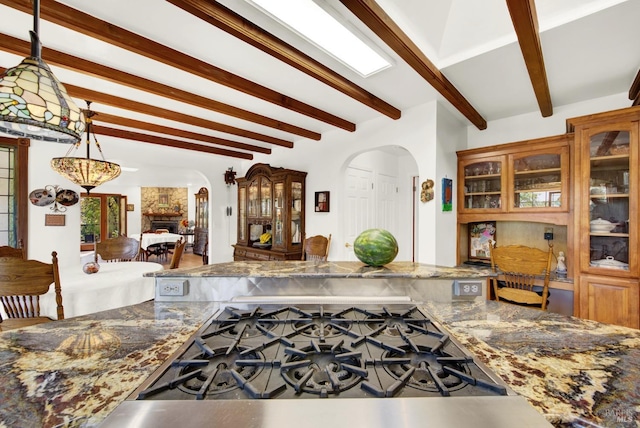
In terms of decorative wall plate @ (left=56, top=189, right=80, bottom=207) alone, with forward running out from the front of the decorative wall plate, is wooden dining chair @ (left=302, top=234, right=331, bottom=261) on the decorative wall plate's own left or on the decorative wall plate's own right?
on the decorative wall plate's own left

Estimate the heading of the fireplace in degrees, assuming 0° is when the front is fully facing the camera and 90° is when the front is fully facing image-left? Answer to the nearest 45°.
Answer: approximately 0°

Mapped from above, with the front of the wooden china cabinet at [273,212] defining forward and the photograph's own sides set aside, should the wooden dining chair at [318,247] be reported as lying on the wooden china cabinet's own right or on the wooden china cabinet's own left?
on the wooden china cabinet's own left

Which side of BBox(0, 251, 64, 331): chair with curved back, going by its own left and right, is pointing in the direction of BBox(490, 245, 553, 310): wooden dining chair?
right

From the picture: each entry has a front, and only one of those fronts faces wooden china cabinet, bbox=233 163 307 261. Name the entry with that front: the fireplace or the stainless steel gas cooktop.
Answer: the fireplace

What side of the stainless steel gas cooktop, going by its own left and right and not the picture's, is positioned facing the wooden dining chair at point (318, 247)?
back

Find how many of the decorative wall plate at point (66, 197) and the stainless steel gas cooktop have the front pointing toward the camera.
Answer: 2

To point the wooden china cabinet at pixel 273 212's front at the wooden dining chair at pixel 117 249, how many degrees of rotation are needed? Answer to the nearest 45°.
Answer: approximately 45° to its right

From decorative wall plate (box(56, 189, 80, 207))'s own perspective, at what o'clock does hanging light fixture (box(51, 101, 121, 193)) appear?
The hanging light fixture is roughly at 12 o'clock from the decorative wall plate.
